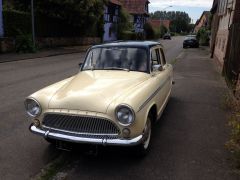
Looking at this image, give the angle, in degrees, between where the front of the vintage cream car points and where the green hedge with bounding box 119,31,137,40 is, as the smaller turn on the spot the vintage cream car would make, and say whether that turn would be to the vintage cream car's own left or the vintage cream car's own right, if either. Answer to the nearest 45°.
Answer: approximately 135° to the vintage cream car's own right

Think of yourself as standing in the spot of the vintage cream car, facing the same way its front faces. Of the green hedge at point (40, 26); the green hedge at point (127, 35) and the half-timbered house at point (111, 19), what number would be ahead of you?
0

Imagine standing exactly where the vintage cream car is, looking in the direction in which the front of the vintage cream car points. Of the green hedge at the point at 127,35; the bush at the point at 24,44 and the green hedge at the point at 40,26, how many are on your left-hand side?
0

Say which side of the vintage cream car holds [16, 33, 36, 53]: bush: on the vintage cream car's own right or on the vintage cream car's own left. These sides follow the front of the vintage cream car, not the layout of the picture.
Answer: on the vintage cream car's own right

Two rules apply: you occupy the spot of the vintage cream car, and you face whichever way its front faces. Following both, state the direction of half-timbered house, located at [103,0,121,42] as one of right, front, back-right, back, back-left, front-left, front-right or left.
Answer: back-right

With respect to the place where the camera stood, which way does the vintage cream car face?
facing the viewer and to the left of the viewer

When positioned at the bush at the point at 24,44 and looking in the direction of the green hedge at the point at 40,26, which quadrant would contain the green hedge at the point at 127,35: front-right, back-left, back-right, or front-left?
front-right

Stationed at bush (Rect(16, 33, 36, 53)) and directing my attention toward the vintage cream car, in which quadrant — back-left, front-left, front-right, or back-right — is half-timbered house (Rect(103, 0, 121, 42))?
back-left

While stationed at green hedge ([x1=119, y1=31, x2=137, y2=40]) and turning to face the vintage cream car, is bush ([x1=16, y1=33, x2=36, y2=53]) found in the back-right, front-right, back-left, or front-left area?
front-right

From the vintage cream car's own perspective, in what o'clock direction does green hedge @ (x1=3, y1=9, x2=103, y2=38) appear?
The green hedge is roughly at 4 o'clock from the vintage cream car.

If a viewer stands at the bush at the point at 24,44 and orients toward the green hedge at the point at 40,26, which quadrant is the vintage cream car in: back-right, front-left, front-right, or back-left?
back-right

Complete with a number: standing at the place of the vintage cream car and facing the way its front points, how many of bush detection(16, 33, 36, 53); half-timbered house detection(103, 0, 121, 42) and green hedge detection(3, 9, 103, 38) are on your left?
0
